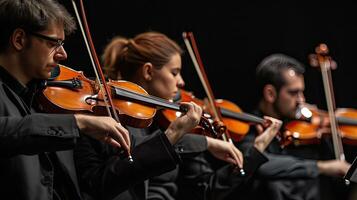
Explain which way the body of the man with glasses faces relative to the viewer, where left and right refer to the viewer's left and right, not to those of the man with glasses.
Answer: facing to the right of the viewer

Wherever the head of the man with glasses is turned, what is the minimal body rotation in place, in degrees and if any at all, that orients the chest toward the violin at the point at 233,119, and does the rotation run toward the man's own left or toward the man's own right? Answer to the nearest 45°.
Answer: approximately 45° to the man's own left

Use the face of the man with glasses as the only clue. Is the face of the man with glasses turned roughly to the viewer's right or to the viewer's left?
to the viewer's right
